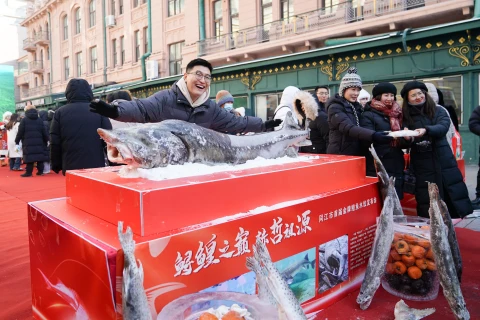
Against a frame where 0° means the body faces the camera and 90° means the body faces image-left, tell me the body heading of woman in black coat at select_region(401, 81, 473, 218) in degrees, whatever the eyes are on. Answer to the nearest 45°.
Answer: approximately 45°

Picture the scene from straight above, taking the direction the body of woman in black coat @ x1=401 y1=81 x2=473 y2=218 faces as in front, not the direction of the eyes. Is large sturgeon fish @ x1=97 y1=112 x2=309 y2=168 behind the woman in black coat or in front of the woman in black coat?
in front

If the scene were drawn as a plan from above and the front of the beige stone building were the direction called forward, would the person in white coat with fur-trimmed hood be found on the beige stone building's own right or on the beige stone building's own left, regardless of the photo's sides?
on the beige stone building's own left

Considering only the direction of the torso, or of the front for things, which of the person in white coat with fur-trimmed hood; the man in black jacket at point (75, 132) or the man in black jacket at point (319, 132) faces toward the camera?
the man in black jacket at point (319, 132)

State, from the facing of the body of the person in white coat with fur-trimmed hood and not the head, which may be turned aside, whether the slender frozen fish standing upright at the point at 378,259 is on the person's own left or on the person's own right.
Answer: on the person's own left

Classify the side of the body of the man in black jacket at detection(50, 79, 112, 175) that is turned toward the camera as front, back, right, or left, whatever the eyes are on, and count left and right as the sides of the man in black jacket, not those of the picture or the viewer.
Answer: back

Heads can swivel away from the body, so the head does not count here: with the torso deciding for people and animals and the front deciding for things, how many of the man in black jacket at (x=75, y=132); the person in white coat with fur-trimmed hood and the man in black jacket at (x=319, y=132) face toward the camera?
1

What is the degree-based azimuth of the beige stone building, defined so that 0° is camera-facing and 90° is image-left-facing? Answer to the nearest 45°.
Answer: approximately 45°

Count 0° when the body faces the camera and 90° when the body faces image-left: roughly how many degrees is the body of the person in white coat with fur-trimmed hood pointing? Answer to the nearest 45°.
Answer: approximately 270°
